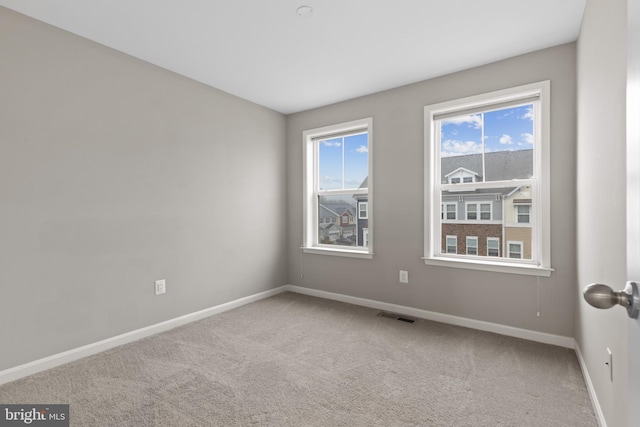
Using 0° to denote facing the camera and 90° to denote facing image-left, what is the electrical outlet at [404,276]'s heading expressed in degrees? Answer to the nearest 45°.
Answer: approximately 0°

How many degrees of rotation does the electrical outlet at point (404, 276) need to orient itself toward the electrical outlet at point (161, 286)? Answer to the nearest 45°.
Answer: approximately 45° to its right

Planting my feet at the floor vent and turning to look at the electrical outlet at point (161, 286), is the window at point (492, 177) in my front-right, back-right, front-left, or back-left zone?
back-left
